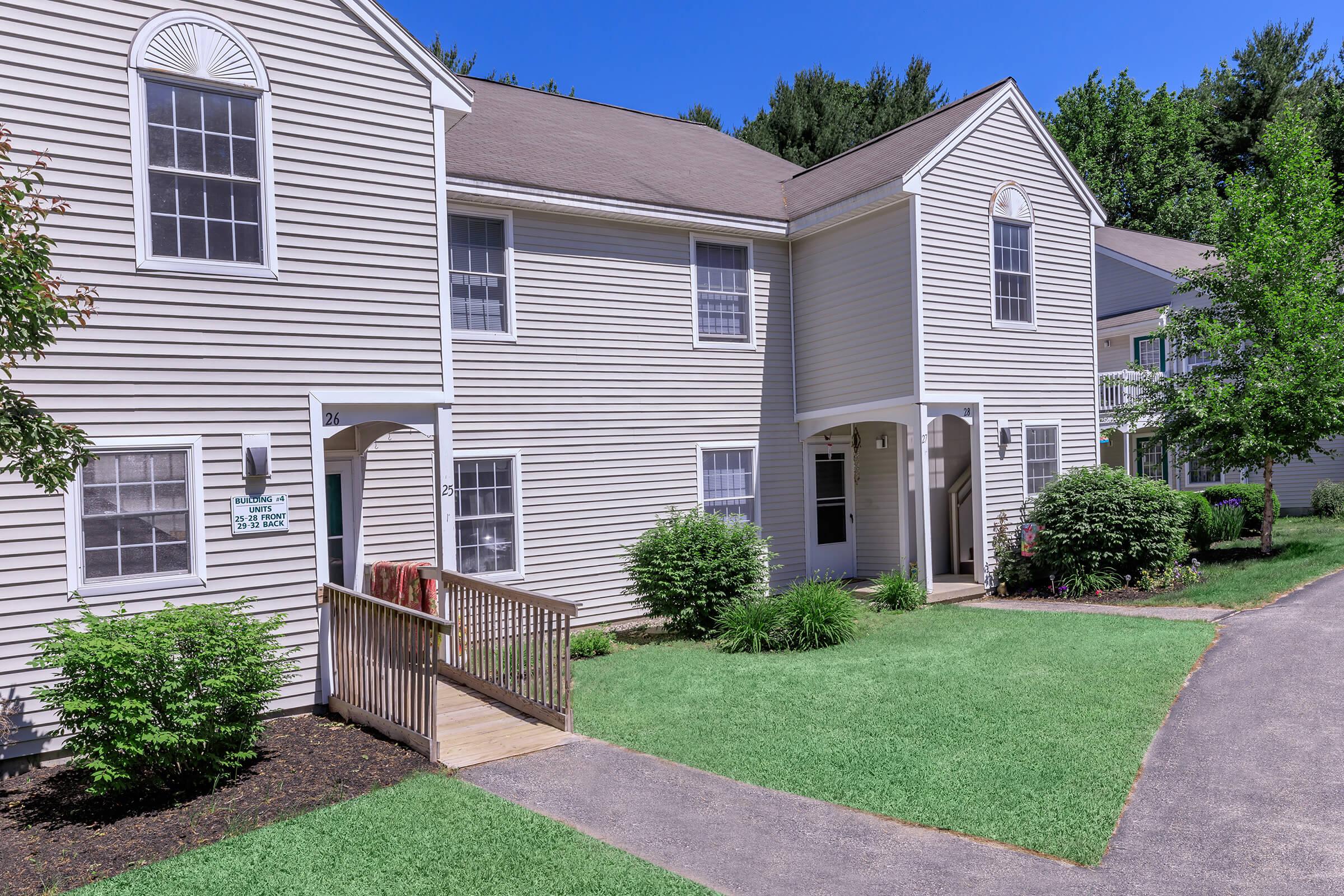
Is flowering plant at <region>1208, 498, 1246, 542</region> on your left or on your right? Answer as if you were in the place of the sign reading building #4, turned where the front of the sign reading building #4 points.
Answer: on your left

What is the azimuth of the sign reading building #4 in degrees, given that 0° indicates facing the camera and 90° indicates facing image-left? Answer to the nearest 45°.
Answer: approximately 0°

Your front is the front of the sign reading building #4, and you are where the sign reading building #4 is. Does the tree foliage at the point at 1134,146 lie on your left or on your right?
on your left

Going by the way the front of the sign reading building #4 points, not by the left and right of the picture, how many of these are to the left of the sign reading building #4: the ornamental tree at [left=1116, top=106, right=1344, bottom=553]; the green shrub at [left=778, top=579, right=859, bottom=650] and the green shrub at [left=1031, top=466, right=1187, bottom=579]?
3

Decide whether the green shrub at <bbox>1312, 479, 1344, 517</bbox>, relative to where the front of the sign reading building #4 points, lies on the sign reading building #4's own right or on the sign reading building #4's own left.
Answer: on the sign reading building #4's own left

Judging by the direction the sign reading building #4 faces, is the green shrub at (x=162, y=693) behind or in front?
in front

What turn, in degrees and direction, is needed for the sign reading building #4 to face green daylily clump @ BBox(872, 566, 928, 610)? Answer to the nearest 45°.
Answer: approximately 90° to its left

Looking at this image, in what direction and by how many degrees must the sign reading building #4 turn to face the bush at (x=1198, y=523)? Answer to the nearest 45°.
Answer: approximately 90° to its left

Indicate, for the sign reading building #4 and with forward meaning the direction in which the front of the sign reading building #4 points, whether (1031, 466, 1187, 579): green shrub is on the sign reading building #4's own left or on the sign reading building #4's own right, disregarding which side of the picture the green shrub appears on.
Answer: on the sign reading building #4's own left

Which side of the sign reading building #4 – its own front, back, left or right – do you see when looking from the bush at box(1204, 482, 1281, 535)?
left
